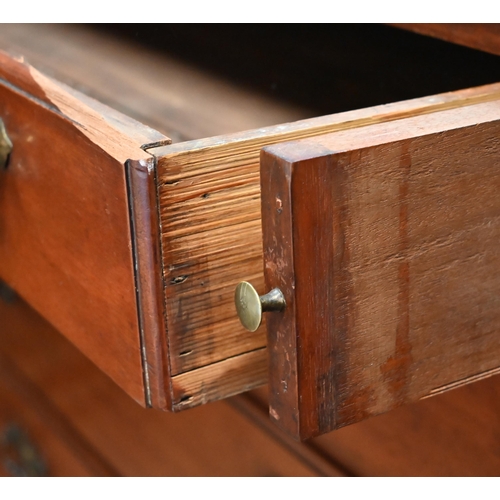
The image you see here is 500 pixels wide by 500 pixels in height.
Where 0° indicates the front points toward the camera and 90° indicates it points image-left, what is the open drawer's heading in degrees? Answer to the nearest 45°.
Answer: approximately 45°
